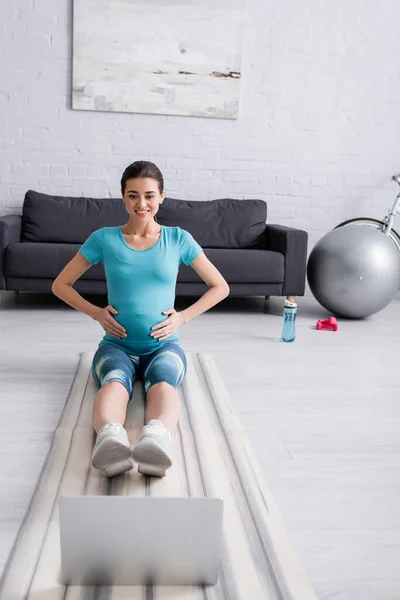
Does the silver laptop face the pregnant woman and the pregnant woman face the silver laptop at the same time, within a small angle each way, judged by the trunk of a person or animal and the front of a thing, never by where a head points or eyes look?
yes

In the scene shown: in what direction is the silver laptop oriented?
away from the camera

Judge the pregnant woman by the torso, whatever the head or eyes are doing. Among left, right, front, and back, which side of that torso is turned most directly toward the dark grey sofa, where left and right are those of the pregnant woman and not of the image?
back

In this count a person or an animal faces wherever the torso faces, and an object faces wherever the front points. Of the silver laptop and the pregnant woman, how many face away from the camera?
1

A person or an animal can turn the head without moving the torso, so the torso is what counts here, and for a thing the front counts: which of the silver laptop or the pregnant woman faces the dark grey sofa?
the silver laptop

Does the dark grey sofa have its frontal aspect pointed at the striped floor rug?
yes

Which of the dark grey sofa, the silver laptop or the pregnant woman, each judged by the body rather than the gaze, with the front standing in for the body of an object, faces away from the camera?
the silver laptop

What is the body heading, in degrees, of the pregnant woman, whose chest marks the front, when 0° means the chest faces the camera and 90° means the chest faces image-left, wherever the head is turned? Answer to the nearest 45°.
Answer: approximately 0°

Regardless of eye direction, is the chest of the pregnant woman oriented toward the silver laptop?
yes

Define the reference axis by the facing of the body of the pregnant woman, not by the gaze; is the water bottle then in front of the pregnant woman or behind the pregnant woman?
behind

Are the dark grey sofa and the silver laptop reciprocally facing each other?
yes
